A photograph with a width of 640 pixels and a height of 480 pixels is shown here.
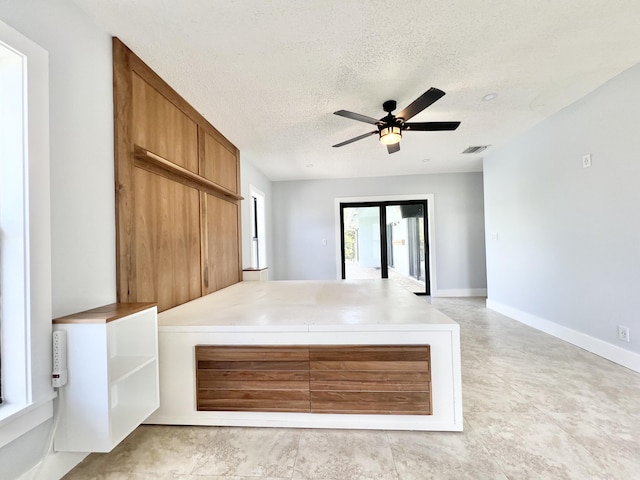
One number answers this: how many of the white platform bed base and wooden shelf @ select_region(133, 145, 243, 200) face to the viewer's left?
0

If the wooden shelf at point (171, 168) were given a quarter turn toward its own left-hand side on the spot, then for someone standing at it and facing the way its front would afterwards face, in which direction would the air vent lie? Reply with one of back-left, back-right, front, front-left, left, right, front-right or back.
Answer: front-right

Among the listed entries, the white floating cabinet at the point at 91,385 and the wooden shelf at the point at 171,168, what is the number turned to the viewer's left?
0

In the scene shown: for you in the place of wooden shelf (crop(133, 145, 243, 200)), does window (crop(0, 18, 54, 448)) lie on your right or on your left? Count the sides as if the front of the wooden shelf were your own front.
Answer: on your right

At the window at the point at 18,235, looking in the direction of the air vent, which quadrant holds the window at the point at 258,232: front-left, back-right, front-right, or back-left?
front-left

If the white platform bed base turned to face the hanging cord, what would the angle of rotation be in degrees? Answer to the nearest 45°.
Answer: approximately 90° to its right

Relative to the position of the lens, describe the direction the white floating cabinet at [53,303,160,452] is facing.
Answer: facing the viewer and to the right of the viewer

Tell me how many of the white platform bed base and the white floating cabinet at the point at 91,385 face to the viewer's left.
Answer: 0
